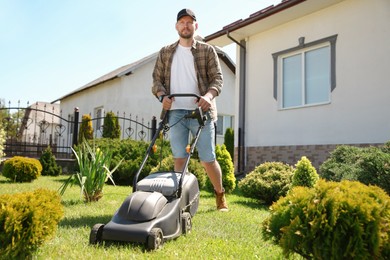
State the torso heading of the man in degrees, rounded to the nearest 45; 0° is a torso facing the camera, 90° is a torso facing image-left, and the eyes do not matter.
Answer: approximately 0°

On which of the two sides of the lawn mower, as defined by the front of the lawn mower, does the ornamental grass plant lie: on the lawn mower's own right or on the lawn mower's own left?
on the lawn mower's own right

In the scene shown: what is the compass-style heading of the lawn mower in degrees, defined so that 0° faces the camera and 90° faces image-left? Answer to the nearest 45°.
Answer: approximately 45°

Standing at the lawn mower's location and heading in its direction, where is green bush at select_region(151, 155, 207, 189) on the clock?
The green bush is roughly at 5 o'clock from the lawn mower.

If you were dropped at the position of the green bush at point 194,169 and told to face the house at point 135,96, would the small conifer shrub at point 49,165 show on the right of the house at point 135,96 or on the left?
left

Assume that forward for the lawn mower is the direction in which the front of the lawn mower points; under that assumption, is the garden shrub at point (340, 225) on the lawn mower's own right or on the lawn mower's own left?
on the lawn mower's own left

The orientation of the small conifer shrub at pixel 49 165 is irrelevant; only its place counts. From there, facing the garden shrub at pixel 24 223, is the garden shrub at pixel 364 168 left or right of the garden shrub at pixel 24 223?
left

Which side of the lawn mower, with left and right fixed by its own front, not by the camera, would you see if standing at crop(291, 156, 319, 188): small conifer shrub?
back

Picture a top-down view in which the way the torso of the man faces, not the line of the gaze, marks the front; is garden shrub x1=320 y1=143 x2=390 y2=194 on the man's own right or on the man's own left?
on the man's own left
